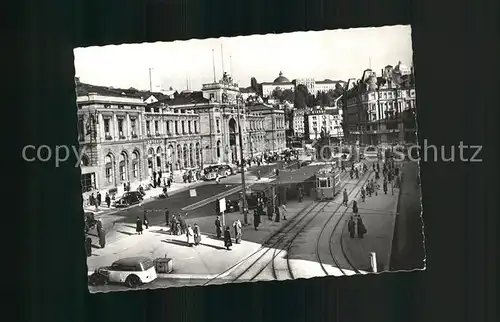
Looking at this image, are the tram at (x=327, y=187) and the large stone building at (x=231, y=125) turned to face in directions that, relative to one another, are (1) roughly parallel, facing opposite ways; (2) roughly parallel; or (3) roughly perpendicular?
roughly perpendicular

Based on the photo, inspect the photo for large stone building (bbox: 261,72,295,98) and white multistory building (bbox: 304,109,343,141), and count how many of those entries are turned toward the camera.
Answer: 2

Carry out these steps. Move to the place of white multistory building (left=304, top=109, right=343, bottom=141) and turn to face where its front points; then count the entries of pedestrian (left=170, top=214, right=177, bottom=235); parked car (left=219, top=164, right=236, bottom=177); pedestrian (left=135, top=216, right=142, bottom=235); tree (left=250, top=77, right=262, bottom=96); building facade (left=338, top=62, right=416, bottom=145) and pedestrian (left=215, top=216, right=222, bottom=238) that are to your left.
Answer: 1

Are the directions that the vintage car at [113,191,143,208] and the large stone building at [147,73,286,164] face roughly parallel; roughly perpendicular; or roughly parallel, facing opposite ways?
roughly perpendicular

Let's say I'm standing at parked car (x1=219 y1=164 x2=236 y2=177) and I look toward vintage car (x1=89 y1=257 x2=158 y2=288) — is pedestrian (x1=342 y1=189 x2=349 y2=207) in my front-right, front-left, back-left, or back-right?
front-left

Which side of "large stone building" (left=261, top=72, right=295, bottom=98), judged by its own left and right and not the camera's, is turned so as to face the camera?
front

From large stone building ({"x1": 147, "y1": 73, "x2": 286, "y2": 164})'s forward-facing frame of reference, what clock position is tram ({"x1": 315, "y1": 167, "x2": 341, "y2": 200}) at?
The tram is roughly at 11 o'clock from the large stone building.

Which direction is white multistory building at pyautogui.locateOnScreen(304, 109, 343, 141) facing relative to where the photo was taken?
toward the camera

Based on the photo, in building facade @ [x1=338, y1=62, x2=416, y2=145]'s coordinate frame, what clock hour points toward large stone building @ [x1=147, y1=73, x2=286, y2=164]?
The large stone building is roughly at 1 o'clock from the building facade.

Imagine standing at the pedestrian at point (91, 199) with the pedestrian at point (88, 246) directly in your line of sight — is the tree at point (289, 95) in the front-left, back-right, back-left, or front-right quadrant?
back-left

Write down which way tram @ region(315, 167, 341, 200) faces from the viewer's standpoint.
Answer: facing the viewer and to the left of the viewer

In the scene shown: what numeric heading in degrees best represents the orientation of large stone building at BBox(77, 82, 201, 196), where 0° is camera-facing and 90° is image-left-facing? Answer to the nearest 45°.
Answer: approximately 315°

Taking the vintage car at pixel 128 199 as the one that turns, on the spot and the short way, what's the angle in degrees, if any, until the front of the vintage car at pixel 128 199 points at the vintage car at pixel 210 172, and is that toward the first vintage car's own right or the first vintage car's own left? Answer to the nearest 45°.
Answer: approximately 135° to the first vintage car's own left

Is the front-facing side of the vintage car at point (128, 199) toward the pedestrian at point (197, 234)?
no
